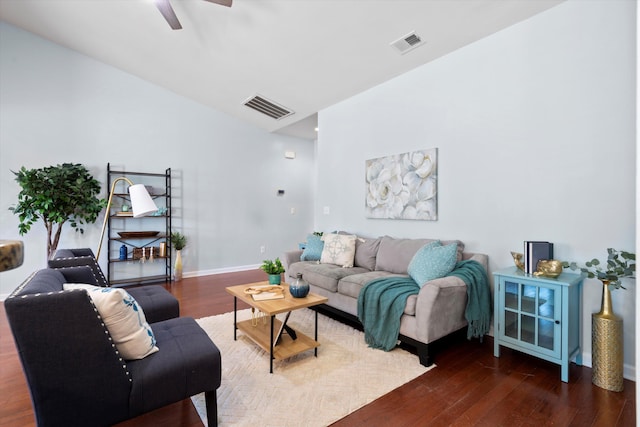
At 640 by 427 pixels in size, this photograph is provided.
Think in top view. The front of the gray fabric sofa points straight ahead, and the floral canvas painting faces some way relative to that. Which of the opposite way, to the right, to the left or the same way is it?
the same way

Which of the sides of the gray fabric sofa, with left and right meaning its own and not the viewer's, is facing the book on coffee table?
front

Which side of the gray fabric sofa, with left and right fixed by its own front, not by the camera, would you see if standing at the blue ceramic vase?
front

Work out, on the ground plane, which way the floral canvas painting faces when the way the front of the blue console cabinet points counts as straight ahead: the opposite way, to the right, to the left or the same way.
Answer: the same way

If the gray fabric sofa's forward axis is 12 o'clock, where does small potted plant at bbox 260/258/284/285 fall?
The small potted plant is roughly at 1 o'clock from the gray fabric sofa.

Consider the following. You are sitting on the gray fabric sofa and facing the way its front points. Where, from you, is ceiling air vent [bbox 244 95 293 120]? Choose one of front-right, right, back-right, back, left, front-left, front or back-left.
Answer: right

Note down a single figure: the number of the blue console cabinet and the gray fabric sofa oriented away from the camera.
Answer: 0

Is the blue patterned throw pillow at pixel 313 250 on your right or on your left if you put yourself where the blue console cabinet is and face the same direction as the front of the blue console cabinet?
on your right

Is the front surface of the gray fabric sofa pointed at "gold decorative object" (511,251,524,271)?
no

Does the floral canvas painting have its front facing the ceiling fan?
yes

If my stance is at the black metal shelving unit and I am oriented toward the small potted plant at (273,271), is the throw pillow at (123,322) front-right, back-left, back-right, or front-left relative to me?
front-right

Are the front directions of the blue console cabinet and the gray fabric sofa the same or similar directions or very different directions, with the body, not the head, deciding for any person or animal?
same or similar directions

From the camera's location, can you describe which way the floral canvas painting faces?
facing the viewer and to the left of the viewer

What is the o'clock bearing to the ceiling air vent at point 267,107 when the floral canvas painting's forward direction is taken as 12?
The ceiling air vent is roughly at 2 o'clock from the floral canvas painting.

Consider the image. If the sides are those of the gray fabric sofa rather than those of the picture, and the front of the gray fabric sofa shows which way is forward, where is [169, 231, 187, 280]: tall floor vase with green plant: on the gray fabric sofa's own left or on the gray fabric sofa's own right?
on the gray fabric sofa's own right

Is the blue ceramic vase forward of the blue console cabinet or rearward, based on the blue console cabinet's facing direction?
forward

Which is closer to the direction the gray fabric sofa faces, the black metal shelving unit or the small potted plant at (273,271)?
the small potted plant

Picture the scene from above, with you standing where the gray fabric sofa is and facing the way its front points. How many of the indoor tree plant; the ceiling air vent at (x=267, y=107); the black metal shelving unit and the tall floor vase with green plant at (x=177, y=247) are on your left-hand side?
0

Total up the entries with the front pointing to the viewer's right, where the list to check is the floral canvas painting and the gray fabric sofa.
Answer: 0

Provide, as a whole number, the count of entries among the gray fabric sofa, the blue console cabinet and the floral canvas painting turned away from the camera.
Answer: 0
